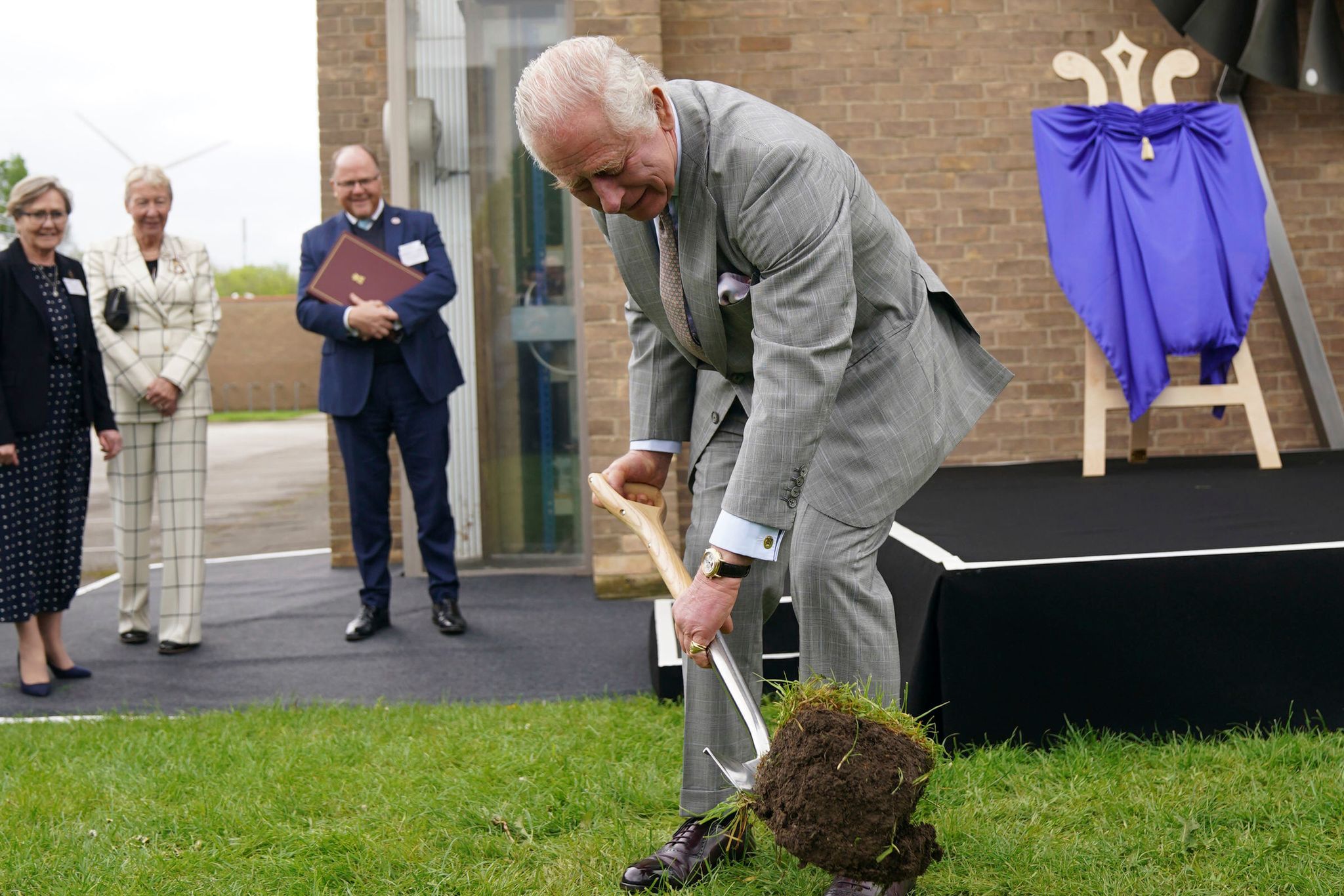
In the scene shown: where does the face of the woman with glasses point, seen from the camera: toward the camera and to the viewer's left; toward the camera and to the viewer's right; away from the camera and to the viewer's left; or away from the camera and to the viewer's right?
toward the camera and to the viewer's right

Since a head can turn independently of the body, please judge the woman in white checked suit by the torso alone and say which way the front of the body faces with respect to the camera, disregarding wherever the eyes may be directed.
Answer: toward the camera

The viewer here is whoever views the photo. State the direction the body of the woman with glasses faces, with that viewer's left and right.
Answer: facing the viewer and to the right of the viewer

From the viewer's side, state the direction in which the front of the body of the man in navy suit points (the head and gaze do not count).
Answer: toward the camera

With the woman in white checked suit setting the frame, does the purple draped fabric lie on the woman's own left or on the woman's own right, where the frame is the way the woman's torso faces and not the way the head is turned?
on the woman's own left

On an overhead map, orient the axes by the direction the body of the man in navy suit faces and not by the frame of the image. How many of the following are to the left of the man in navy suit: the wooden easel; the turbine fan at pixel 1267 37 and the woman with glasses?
2

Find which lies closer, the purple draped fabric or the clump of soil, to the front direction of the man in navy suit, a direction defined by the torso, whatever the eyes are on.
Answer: the clump of soil

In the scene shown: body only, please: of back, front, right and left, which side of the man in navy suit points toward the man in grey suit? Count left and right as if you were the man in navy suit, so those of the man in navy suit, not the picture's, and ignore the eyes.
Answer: front
